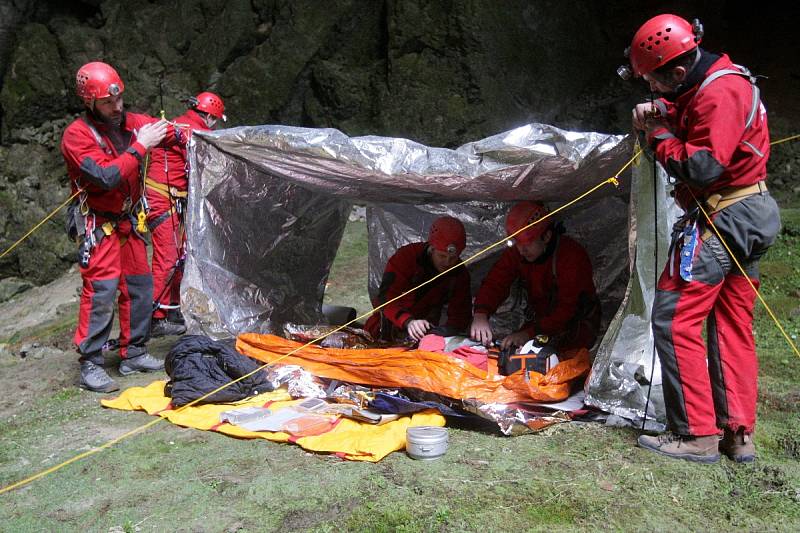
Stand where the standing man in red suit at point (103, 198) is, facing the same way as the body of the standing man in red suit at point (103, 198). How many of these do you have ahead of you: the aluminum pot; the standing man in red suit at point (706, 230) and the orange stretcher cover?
3

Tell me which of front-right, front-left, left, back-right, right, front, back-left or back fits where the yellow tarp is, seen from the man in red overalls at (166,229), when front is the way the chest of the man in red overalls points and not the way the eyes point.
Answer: right

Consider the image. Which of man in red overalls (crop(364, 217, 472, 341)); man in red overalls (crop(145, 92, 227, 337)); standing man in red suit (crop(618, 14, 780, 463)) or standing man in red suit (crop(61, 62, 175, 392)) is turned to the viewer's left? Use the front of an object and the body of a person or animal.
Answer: standing man in red suit (crop(618, 14, 780, 463))

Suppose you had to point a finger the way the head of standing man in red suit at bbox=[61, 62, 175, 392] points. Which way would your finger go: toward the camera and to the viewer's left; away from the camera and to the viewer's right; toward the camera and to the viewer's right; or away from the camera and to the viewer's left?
toward the camera and to the viewer's right

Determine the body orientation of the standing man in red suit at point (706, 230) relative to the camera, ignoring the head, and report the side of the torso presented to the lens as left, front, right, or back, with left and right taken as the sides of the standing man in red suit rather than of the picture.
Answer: left

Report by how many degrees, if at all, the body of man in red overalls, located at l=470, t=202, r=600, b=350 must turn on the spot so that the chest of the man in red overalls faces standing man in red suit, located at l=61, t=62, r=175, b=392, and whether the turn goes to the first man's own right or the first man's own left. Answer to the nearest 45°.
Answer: approximately 45° to the first man's own right

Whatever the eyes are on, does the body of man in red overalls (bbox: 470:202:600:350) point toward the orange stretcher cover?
yes

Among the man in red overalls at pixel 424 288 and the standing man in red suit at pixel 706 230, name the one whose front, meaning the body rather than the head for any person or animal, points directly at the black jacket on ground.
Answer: the standing man in red suit

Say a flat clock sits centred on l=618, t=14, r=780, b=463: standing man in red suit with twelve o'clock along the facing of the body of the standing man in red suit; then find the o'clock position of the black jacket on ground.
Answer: The black jacket on ground is roughly at 12 o'clock from the standing man in red suit.

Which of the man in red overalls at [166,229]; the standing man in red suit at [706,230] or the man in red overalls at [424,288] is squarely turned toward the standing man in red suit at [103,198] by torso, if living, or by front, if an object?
the standing man in red suit at [706,230]

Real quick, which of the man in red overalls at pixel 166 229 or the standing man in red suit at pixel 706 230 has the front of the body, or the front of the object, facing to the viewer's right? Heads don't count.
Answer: the man in red overalls

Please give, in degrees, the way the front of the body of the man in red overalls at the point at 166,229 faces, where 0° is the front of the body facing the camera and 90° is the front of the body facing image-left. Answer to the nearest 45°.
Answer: approximately 270°

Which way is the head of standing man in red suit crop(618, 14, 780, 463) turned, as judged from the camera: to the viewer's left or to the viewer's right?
to the viewer's left
